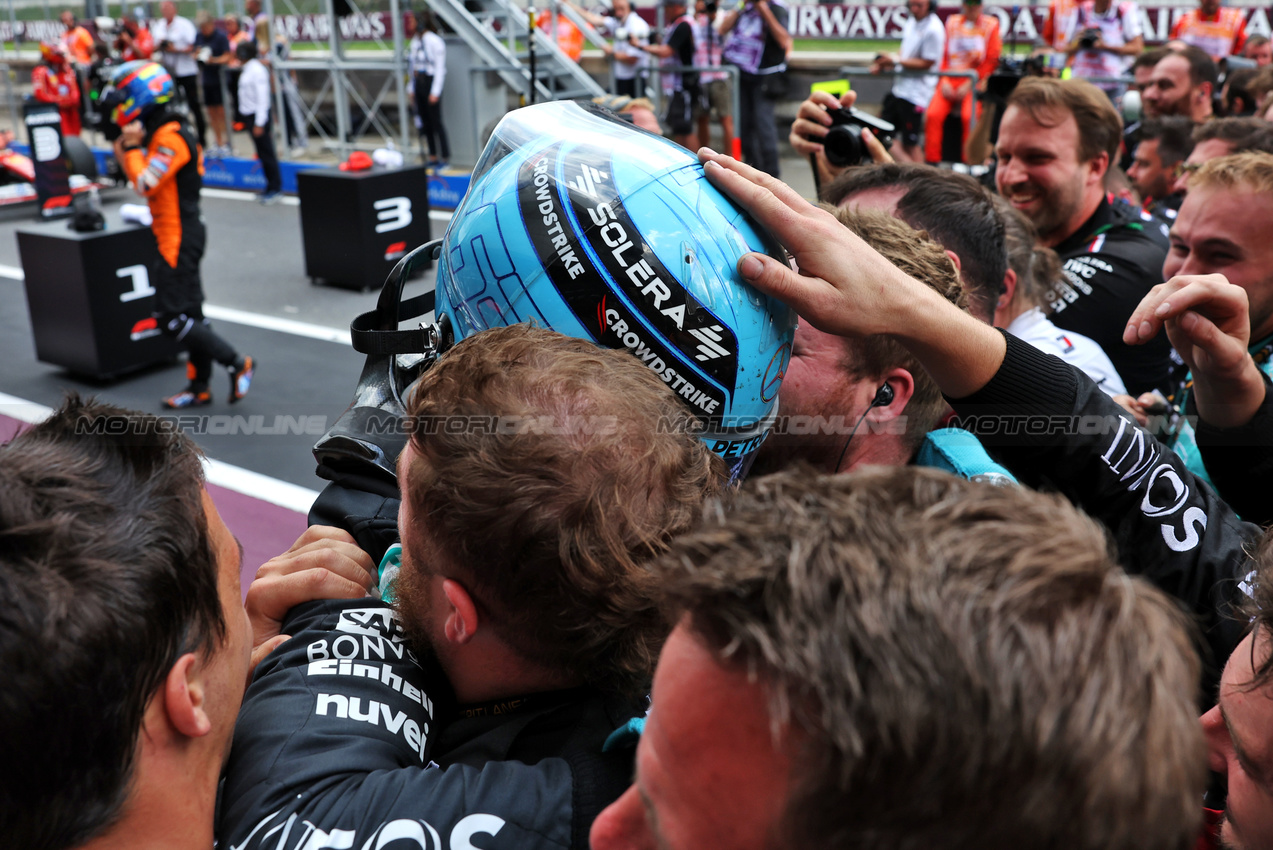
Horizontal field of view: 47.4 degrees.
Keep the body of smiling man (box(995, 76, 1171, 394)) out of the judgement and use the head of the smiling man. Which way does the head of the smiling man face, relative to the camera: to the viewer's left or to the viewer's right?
to the viewer's left

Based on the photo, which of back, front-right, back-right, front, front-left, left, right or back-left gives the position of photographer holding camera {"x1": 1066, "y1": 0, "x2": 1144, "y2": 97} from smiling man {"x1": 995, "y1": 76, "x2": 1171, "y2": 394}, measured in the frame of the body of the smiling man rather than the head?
back-right

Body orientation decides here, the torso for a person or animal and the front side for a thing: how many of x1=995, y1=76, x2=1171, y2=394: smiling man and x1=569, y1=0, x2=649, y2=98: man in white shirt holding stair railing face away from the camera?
0

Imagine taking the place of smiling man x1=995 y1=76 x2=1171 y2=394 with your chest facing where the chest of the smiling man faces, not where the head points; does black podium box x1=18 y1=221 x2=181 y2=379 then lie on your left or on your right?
on your right

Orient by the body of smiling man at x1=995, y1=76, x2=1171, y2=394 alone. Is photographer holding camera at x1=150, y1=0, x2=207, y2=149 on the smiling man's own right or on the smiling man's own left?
on the smiling man's own right

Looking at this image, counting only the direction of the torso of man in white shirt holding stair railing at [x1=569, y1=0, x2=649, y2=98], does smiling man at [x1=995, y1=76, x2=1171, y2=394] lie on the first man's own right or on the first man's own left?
on the first man's own left

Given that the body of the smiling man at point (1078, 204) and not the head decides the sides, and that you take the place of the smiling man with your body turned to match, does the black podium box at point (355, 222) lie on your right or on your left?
on your right

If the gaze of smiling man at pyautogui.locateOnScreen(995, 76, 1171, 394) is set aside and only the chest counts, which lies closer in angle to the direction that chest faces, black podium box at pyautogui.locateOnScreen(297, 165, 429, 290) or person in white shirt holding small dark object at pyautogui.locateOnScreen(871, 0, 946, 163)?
the black podium box

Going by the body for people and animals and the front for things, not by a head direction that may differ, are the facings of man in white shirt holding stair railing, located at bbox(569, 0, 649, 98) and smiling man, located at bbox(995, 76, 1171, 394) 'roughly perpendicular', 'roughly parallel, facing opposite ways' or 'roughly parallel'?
roughly parallel

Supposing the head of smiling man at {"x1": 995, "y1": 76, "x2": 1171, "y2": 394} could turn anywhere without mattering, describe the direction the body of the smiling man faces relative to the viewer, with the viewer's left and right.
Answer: facing the viewer and to the left of the viewer
